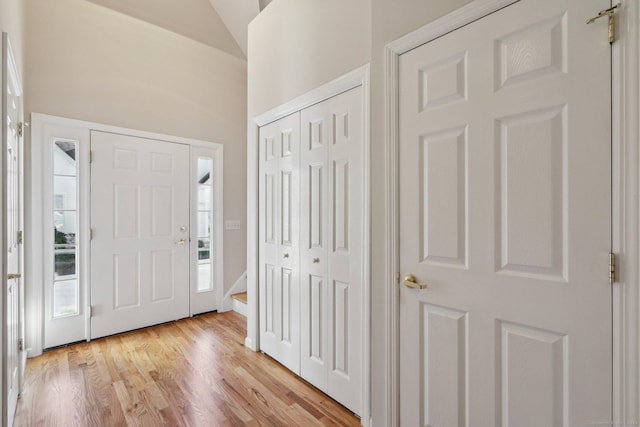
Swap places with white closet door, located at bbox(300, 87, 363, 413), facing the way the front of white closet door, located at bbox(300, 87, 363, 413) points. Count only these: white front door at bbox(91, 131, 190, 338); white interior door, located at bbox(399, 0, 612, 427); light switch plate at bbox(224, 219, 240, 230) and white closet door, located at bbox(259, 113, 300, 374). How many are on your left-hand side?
1

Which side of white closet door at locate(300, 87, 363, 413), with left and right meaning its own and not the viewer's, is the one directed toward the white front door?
right

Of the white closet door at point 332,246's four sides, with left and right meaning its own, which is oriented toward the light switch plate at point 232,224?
right

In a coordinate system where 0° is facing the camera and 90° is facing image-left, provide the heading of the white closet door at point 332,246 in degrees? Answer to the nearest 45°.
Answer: approximately 45°

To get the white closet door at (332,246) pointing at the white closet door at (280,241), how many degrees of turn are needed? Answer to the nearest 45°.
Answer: approximately 90° to its right

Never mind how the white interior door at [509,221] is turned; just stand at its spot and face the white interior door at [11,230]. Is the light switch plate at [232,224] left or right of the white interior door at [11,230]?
right

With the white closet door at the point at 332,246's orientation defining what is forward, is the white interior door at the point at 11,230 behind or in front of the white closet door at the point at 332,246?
in front

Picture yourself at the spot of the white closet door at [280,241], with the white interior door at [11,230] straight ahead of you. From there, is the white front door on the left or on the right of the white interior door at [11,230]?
right

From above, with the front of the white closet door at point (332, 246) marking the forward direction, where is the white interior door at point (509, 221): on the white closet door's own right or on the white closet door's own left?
on the white closet door's own left

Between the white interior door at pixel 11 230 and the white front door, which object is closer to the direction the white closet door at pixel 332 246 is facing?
the white interior door

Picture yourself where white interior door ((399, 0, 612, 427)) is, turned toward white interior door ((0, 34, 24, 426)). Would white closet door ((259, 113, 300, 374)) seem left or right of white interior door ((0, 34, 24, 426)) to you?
right
